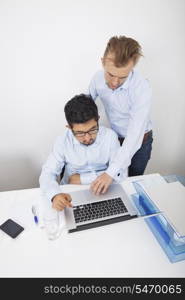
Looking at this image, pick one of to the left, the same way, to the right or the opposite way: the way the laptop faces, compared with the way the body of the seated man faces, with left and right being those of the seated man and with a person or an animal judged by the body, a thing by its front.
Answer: the opposite way

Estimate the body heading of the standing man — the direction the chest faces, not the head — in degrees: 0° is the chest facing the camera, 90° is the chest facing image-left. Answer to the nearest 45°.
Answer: approximately 45°

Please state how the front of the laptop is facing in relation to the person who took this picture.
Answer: facing away from the viewer
